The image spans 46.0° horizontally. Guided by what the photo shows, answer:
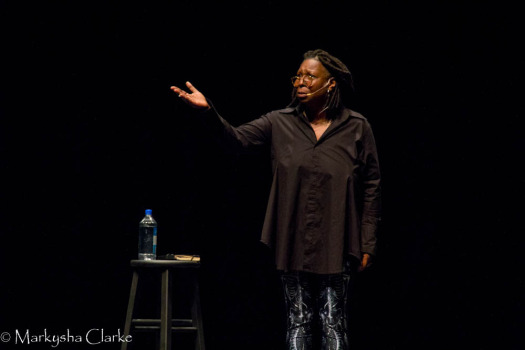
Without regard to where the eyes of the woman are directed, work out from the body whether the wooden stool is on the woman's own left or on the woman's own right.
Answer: on the woman's own right

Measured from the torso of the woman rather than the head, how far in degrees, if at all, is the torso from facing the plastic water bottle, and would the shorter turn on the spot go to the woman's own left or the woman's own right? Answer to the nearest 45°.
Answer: approximately 135° to the woman's own right

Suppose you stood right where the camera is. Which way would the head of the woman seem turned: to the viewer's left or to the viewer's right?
to the viewer's left

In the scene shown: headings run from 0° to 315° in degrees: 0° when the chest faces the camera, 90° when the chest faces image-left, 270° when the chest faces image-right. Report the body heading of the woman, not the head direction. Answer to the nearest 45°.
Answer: approximately 0°
